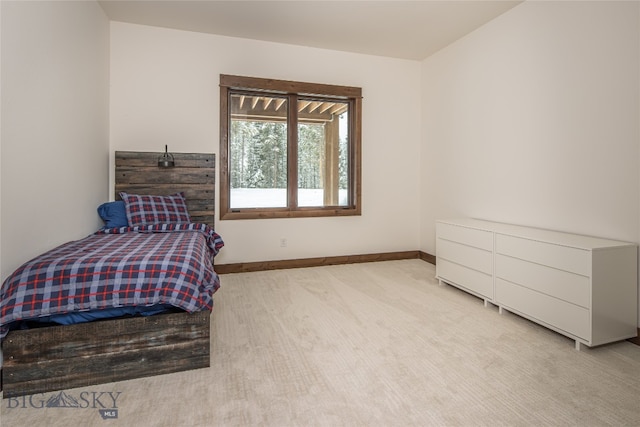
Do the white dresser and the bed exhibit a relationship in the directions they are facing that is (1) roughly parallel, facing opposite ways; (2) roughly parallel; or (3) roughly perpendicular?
roughly perpendicular

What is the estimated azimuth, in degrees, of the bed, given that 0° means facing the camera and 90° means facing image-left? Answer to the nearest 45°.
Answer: approximately 0°

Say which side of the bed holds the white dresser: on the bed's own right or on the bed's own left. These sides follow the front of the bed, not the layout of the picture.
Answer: on the bed's own left

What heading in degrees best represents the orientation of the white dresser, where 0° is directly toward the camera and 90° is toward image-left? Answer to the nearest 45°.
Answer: approximately 45°

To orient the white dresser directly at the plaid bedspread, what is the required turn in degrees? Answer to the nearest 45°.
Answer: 0° — it already faces it

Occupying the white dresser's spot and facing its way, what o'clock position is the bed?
The bed is roughly at 12 o'clock from the white dresser.

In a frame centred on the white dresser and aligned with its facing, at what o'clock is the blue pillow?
The blue pillow is roughly at 1 o'clock from the white dresser.
